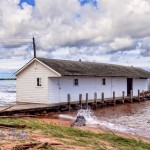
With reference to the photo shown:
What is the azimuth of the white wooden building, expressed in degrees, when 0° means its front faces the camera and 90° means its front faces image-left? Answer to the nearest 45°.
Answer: approximately 315°
